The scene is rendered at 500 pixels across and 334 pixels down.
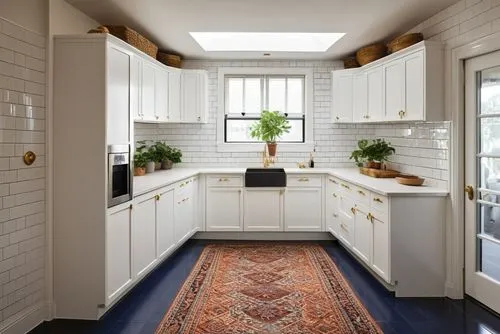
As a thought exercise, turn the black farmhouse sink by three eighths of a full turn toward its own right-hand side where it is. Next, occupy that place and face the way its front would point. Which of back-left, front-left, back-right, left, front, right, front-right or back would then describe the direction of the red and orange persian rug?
back-left

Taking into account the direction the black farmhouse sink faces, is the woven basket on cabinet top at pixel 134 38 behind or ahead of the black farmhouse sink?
ahead

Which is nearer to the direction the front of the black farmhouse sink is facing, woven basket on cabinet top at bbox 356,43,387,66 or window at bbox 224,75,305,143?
the woven basket on cabinet top

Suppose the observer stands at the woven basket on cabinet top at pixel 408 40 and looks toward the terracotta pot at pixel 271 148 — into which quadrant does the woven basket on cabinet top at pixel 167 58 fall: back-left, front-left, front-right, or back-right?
front-left

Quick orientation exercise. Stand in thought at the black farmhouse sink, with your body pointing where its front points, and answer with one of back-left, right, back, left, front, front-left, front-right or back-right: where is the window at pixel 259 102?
back

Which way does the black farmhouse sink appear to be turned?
toward the camera
